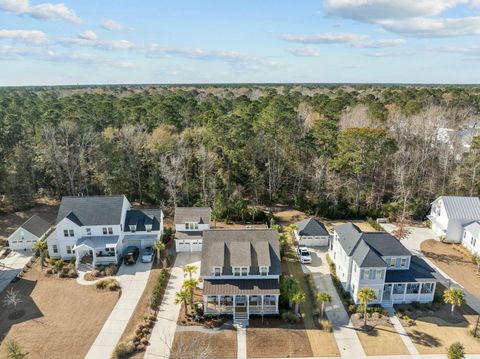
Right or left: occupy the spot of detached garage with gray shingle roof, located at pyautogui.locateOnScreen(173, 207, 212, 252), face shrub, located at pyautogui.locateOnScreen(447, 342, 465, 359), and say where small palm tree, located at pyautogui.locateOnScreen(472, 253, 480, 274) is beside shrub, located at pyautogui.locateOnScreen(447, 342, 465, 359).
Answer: left

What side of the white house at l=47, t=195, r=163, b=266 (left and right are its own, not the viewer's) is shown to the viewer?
front

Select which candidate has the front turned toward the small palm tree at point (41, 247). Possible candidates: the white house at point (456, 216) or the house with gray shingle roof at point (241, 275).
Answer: the white house

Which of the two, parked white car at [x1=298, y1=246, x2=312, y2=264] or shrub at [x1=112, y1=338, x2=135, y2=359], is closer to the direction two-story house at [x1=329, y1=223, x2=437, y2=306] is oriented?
the shrub

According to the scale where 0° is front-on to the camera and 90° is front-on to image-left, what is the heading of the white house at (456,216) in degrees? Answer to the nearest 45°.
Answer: approximately 45°

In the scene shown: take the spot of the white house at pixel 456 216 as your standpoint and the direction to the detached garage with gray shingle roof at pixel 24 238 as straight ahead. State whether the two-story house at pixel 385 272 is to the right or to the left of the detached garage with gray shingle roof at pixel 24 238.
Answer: left

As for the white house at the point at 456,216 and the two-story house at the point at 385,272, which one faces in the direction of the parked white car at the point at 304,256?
the white house

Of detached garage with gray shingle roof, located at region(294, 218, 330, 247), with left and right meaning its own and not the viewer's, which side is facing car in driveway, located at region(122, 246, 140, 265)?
right

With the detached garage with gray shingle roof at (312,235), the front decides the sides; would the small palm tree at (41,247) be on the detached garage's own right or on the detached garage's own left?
on the detached garage's own right

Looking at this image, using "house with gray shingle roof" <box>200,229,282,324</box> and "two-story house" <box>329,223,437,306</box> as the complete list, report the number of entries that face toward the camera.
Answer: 2

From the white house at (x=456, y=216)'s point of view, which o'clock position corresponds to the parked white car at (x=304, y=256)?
The parked white car is roughly at 12 o'clock from the white house.

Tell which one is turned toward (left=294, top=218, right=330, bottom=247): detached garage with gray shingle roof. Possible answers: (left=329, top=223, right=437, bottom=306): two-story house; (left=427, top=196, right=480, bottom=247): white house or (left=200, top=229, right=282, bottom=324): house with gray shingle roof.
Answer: the white house

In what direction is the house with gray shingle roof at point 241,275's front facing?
toward the camera

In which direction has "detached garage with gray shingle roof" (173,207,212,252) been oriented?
toward the camera

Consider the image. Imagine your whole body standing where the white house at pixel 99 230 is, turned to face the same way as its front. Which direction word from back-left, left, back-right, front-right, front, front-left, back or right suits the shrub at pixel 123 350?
front

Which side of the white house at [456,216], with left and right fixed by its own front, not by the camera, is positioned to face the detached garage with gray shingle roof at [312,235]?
front

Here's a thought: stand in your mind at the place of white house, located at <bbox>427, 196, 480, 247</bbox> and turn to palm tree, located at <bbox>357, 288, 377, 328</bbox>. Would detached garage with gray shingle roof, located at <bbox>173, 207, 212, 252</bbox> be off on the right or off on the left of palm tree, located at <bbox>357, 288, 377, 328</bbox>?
right

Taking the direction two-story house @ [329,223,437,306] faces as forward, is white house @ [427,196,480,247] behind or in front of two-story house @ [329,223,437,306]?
behind
